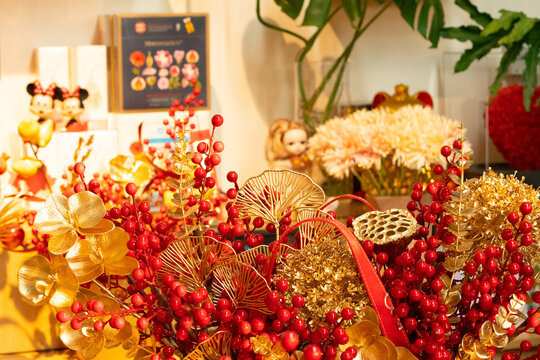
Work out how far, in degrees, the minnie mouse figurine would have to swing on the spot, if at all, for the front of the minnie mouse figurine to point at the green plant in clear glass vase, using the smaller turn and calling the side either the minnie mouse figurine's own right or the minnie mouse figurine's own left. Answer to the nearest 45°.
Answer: approximately 90° to the minnie mouse figurine's own left

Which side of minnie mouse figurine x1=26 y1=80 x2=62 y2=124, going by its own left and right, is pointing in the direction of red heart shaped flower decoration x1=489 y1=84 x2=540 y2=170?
left

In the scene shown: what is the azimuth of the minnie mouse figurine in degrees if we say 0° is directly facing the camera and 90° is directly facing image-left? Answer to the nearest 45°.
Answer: approximately 0°

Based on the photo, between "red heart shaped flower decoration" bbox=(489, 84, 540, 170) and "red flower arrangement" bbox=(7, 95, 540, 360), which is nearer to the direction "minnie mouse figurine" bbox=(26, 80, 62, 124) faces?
the red flower arrangement

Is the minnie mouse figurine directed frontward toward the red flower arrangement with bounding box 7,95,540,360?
yes
